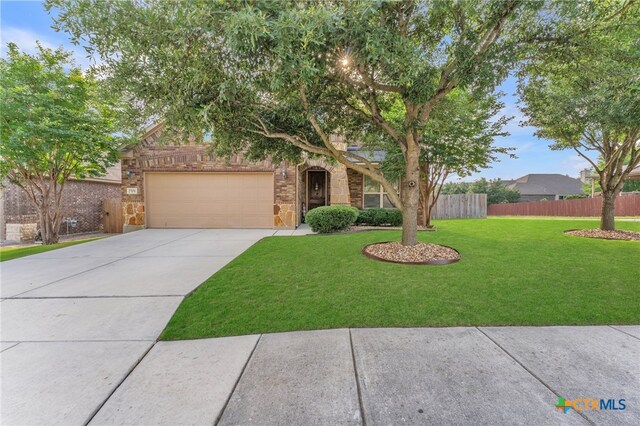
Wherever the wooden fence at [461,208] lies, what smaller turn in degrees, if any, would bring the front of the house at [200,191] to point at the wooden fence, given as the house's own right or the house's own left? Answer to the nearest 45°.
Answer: approximately 90° to the house's own left

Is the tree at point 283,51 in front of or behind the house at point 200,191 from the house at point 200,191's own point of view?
in front

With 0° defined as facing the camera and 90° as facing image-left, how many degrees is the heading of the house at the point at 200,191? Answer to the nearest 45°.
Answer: approximately 0°

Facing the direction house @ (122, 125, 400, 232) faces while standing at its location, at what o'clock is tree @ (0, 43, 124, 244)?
The tree is roughly at 2 o'clock from the house.

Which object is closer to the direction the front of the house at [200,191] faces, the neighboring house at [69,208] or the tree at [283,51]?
the tree

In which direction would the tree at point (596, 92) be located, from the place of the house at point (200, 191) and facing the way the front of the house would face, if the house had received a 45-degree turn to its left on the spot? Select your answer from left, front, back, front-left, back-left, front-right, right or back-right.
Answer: front

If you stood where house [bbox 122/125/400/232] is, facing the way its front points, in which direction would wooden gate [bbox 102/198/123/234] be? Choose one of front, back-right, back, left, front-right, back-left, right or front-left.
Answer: back-right

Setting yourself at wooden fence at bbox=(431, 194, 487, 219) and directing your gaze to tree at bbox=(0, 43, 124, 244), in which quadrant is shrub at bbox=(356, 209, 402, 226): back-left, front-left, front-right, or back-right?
front-left

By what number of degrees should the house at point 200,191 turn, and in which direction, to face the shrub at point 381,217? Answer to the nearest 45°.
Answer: approximately 90° to its left

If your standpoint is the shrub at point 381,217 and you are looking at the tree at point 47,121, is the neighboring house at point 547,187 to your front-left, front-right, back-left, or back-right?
back-right

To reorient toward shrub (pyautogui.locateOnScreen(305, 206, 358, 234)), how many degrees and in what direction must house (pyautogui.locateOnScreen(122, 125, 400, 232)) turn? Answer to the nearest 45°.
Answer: approximately 45° to its left

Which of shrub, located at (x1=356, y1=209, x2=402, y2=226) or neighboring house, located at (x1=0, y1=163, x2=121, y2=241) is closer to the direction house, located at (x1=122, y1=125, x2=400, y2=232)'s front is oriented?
the shrub

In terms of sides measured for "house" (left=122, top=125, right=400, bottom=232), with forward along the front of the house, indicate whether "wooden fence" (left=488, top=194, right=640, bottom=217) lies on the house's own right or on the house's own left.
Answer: on the house's own left

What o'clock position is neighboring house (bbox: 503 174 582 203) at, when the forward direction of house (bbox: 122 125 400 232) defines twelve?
The neighboring house is roughly at 8 o'clock from the house.
